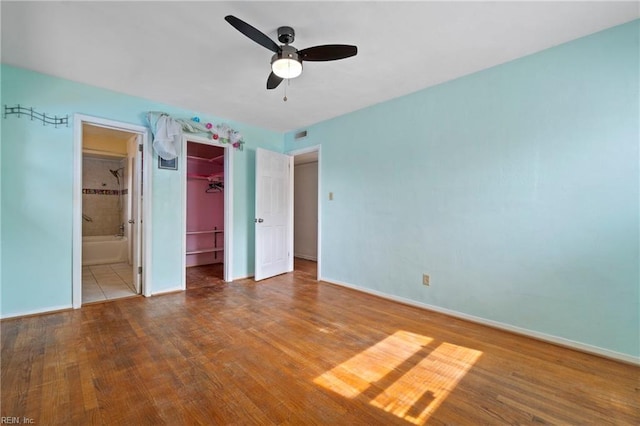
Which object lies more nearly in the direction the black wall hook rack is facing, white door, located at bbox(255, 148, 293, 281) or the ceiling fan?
the ceiling fan

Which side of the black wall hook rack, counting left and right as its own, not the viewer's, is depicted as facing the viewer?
front

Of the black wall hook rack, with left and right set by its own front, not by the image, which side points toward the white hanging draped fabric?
left

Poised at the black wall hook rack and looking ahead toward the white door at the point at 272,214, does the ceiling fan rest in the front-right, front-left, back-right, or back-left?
front-right

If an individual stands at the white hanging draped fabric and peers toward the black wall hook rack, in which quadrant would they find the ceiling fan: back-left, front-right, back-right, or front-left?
back-left

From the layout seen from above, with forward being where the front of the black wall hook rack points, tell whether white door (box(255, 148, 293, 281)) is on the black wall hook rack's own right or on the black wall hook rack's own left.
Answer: on the black wall hook rack's own left

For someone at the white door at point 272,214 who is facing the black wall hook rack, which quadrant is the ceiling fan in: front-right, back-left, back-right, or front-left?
front-left

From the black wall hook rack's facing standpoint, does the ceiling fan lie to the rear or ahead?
ahead

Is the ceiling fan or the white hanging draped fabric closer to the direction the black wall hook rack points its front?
the ceiling fan
